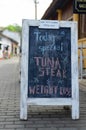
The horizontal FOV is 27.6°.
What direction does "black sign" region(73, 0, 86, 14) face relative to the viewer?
toward the camera

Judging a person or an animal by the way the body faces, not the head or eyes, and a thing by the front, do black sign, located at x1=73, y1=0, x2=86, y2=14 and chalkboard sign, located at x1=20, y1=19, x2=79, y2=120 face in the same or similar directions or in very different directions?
same or similar directions

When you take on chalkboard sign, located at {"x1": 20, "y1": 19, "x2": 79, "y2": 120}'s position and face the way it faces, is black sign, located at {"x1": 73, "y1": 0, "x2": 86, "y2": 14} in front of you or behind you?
behind

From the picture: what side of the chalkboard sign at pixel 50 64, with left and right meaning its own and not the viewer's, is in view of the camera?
front

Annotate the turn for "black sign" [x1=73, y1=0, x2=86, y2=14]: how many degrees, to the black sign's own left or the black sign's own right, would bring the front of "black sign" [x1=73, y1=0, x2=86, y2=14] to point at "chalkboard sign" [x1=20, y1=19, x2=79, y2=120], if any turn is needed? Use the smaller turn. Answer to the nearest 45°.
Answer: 0° — it already faces it

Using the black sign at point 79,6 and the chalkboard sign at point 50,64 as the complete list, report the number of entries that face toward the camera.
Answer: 2
